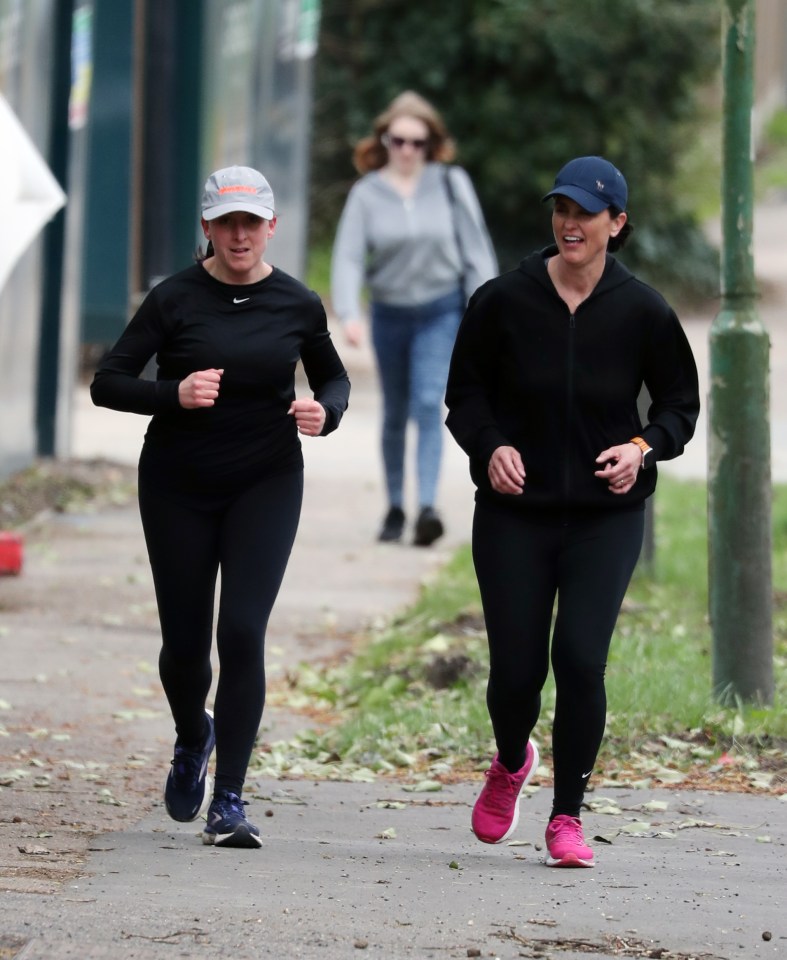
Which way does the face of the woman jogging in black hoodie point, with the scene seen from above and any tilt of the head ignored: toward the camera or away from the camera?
toward the camera

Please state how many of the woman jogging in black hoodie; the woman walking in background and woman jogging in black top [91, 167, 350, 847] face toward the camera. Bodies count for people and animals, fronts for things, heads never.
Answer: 3

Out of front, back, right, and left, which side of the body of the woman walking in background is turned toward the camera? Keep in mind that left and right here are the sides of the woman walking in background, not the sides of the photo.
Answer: front

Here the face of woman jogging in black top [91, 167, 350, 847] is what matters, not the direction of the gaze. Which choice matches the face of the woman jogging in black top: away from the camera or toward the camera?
toward the camera

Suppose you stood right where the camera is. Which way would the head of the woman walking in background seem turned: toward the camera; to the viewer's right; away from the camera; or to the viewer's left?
toward the camera

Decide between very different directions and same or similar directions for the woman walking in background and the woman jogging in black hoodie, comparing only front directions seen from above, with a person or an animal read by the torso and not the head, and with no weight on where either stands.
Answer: same or similar directions

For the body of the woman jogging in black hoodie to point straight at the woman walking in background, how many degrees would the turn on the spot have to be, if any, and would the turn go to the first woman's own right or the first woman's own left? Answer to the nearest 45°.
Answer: approximately 180°

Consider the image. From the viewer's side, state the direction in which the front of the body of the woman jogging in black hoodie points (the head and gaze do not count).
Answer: toward the camera

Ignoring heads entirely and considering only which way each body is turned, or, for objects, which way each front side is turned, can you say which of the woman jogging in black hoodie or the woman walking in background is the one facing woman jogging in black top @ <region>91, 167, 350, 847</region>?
the woman walking in background

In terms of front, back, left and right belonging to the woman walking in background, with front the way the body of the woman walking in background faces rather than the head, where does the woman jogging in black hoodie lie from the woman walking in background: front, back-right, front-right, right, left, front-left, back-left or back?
front

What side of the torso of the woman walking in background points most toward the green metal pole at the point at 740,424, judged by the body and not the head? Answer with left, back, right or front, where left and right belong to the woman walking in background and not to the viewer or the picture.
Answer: front
